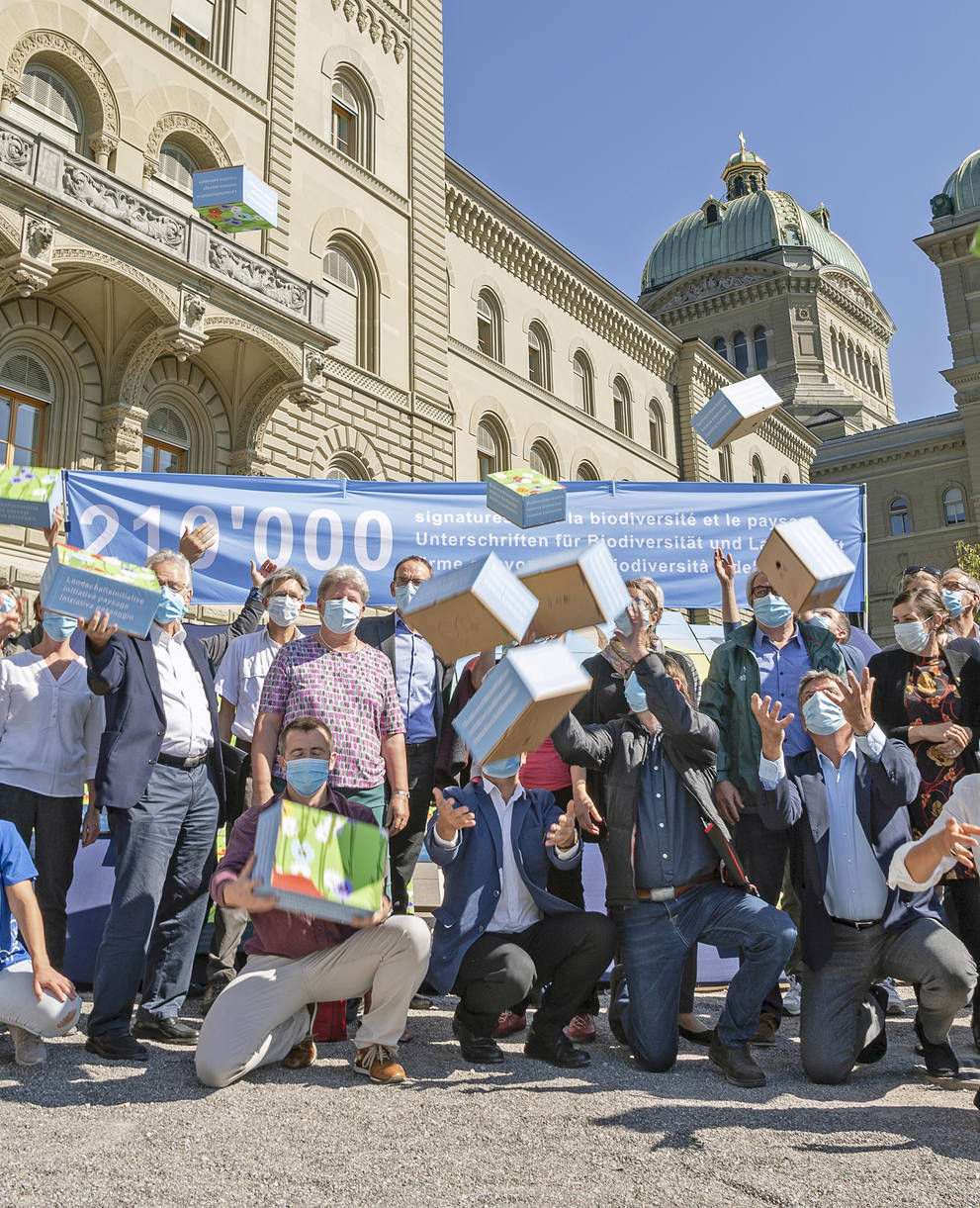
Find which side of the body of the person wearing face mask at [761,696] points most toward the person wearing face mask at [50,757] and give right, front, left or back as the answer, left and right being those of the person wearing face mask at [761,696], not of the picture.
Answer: right

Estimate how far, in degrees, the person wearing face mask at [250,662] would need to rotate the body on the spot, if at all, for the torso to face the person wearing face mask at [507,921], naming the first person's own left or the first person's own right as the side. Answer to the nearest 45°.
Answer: approximately 45° to the first person's own left

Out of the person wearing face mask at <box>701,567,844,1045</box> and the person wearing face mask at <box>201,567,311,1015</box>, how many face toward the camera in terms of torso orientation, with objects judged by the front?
2

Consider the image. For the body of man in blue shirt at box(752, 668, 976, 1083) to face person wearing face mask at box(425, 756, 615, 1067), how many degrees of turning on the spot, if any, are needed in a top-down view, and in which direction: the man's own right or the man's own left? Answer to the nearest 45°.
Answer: approximately 90° to the man's own right

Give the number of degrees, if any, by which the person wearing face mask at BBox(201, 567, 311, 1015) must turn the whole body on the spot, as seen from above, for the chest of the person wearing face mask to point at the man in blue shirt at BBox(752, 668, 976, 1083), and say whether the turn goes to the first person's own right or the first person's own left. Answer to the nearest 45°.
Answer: approximately 45° to the first person's own left

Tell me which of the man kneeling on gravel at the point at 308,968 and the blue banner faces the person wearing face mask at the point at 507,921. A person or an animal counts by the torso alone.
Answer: the blue banner

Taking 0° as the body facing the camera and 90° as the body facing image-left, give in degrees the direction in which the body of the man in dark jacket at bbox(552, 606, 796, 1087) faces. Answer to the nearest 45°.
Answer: approximately 0°

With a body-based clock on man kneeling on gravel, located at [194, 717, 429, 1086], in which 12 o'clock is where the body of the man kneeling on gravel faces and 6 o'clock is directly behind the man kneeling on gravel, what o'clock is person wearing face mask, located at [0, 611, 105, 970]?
The person wearing face mask is roughly at 4 o'clock from the man kneeling on gravel.

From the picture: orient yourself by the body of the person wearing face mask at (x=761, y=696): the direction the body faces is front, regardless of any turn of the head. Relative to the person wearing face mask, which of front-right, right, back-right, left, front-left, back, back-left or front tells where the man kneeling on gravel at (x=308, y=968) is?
front-right

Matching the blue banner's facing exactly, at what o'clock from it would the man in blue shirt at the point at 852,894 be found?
The man in blue shirt is roughly at 11 o'clock from the blue banner.

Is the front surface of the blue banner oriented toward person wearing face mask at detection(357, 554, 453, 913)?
yes
